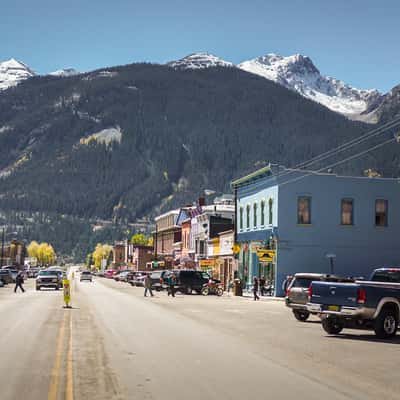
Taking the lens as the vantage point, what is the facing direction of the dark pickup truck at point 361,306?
facing away from the viewer and to the right of the viewer

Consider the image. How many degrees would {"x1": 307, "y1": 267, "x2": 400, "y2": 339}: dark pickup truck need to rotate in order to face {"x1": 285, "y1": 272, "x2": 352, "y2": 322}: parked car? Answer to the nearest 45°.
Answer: approximately 45° to its left
